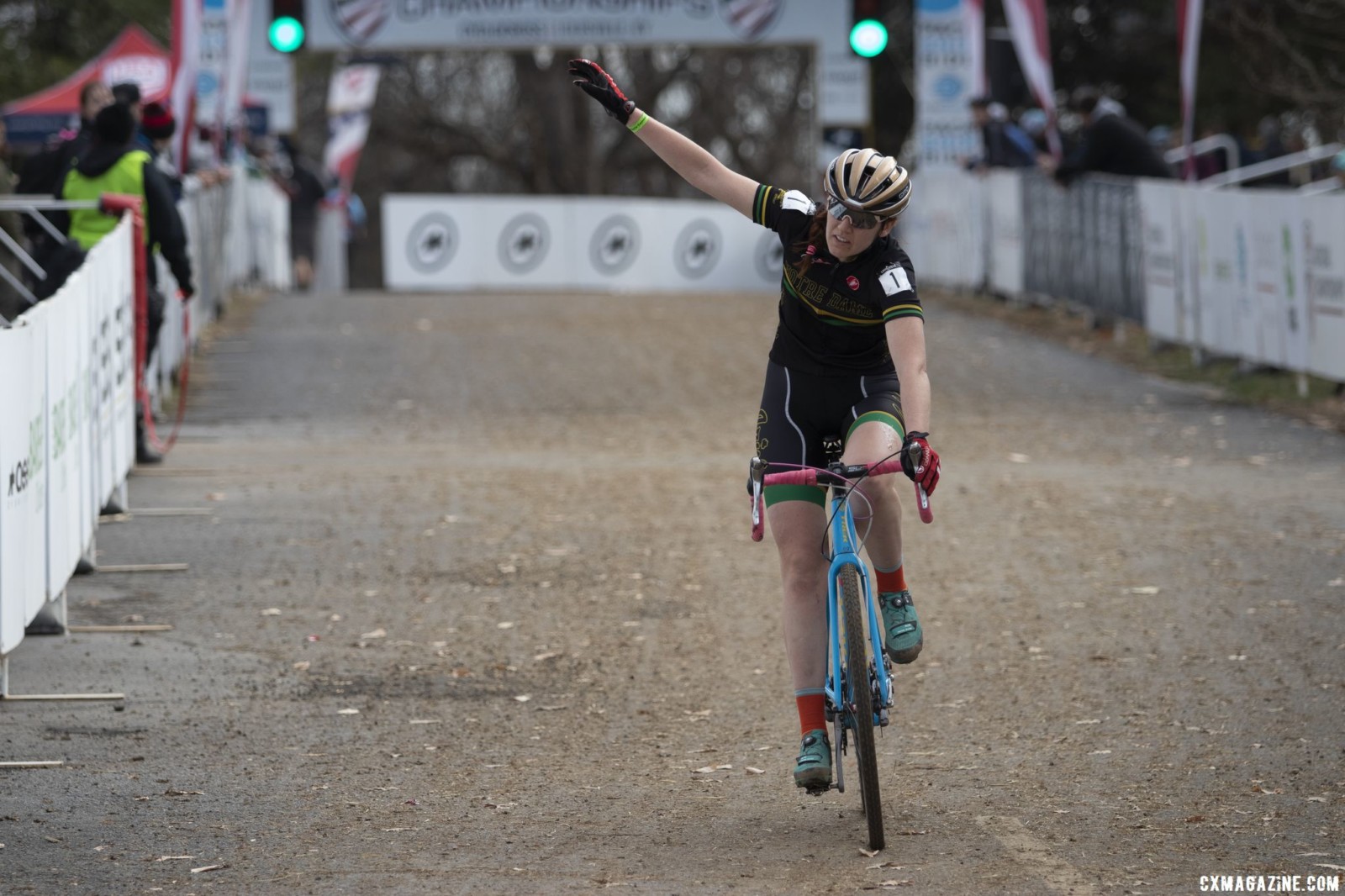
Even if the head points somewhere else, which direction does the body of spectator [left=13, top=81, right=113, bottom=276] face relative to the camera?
to the viewer's right

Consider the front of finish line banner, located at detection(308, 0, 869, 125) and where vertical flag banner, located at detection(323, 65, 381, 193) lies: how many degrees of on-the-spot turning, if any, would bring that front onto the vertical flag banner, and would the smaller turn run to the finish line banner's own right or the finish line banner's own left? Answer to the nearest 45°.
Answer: approximately 135° to the finish line banner's own right

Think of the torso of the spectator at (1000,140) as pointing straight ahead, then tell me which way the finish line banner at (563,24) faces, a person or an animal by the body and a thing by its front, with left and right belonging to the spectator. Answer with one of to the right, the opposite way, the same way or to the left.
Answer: to the left

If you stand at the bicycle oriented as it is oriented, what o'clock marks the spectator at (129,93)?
The spectator is roughly at 5 o'clock from the bicycle.

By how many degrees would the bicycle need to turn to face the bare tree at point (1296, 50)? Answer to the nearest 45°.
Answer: approximately 180°

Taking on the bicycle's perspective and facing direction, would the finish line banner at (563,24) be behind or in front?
behind

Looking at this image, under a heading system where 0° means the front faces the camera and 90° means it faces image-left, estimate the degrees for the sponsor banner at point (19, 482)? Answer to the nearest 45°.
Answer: approximately 270°

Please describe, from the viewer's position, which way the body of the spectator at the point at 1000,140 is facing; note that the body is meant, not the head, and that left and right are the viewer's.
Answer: facing to the left of the viewer

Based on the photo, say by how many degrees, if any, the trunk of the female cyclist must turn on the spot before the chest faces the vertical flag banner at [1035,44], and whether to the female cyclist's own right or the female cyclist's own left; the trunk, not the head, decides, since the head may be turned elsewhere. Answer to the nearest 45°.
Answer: approximately 180°

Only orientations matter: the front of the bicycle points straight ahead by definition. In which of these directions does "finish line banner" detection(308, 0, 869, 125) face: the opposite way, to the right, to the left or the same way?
the same way

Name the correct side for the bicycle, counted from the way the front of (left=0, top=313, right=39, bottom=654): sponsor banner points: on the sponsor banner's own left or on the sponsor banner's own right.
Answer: on the sponsor banner's own right

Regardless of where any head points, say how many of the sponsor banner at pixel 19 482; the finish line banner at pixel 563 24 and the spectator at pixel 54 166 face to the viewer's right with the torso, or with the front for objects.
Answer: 2

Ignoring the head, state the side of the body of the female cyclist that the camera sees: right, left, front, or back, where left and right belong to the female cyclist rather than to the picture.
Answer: front

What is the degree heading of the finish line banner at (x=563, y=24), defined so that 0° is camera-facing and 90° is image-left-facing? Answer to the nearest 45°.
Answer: approximately 0°

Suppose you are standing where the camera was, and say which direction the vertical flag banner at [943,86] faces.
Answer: facing the viewer

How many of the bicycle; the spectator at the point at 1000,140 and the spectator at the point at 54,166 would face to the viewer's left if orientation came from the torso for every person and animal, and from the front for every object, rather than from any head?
1
